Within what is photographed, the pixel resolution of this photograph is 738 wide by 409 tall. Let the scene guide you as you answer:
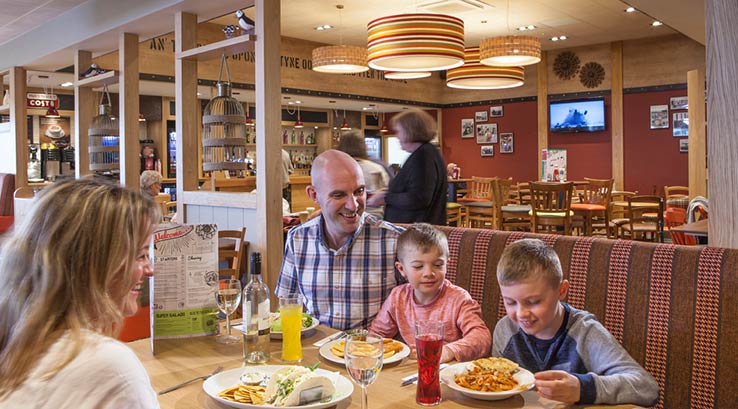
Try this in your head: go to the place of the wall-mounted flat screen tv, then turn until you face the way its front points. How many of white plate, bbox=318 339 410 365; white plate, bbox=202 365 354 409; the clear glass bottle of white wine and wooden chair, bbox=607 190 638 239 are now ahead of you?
4

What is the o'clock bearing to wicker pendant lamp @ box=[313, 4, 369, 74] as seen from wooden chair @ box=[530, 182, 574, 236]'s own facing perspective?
The wicker pendant lamp is roughly at 9 o'clock from the wooden chair.

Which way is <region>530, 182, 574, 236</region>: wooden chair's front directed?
away from the camera

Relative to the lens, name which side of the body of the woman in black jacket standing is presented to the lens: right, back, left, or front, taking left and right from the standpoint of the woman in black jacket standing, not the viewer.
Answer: left

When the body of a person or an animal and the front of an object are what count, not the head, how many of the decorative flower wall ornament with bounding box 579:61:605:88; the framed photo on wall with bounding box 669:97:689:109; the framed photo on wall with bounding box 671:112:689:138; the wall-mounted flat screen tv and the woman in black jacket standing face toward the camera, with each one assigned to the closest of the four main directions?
4

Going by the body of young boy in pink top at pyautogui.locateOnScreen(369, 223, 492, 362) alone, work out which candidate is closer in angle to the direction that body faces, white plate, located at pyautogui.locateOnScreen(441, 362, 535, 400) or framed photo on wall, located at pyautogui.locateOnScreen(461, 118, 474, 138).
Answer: the white plate

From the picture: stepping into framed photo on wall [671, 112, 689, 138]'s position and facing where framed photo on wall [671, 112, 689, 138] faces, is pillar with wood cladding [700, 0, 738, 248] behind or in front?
in front

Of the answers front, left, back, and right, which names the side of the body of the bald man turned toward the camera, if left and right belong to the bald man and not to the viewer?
front

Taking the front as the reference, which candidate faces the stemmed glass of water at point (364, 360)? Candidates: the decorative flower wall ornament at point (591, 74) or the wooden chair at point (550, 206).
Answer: the decorative flower wall ornament

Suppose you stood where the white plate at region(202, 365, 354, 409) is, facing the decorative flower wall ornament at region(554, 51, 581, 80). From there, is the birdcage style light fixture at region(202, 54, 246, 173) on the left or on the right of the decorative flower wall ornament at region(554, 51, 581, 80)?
left

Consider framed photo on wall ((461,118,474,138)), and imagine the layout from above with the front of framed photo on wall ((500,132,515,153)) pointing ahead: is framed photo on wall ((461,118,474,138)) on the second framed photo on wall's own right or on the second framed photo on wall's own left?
on the second framed photo on wall's own right

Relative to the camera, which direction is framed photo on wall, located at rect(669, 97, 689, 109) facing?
toward the camera

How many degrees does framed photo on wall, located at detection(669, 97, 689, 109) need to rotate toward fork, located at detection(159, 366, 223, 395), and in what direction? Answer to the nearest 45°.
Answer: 0° — it already faces it

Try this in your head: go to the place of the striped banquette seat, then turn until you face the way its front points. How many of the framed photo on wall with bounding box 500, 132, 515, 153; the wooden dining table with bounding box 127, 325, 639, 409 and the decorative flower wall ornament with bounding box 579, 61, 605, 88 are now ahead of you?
1

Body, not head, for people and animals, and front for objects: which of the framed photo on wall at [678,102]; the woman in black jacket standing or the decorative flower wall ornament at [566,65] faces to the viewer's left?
the woman in black jacket standing

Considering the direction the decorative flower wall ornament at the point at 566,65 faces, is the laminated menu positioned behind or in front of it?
in front

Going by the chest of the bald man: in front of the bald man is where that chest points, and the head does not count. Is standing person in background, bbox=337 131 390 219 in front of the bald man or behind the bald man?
behind
